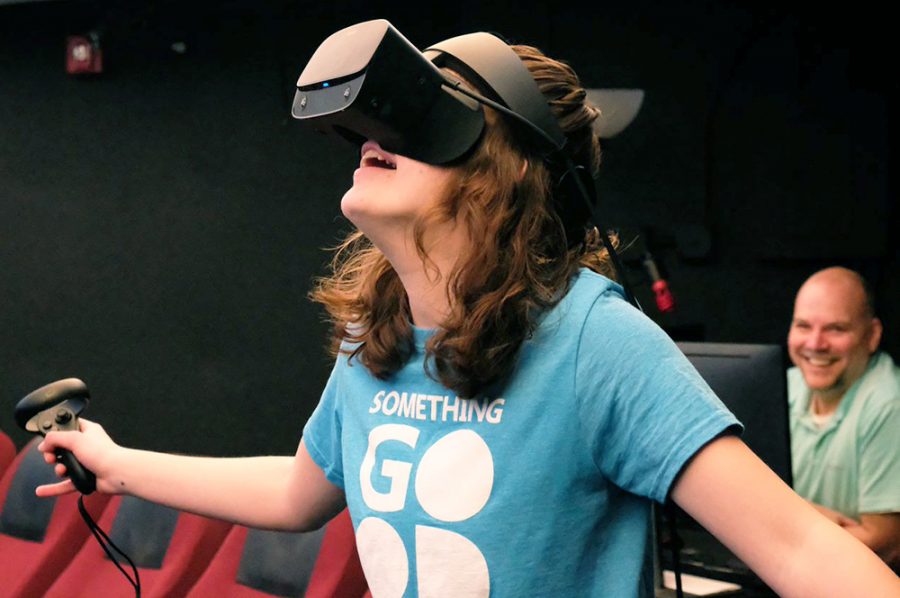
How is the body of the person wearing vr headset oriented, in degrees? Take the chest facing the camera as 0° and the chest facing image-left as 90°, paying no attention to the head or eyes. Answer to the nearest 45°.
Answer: approximately 45°

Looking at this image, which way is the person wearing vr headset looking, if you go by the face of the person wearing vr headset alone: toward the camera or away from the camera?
toward the camera

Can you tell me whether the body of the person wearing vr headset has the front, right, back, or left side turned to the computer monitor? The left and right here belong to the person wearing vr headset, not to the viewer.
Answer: back

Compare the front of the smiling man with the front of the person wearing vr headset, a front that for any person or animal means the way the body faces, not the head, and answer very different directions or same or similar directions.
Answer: same or similar directions

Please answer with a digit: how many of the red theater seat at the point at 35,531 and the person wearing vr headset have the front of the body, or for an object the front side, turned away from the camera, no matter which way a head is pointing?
0

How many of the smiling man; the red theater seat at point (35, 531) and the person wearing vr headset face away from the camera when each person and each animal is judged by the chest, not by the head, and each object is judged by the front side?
0

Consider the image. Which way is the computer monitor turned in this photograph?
away from the camera

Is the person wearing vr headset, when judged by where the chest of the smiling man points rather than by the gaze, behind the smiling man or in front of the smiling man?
in front

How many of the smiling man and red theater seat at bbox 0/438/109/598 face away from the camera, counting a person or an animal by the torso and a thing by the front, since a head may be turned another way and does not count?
0

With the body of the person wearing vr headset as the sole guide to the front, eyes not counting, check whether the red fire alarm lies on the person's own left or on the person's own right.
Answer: on the person's own right

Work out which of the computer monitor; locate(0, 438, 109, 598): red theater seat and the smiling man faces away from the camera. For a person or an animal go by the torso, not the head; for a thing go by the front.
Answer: the computer monitor

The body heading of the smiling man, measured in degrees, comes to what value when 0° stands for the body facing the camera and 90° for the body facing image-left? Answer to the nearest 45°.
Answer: approximately 45°
